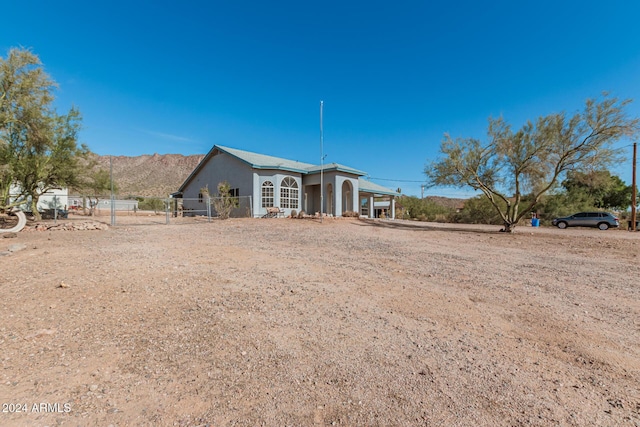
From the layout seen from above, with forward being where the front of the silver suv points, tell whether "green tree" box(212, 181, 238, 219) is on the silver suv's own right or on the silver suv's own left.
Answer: on the silver suv's own left

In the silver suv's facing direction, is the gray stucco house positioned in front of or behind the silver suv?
in front

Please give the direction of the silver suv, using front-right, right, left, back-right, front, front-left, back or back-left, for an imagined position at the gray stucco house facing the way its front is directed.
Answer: front-left

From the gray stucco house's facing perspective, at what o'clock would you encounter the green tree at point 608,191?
The green tree is roughly at 10 o'clock from the gray stucco house.

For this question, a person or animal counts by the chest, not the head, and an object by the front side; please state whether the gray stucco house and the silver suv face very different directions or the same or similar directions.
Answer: very different directions

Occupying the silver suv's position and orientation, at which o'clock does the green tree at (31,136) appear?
The green tree is roughly at 10 o'clock from the silver suv.

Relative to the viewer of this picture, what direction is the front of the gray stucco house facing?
facing the viewer and to the right of the viewer

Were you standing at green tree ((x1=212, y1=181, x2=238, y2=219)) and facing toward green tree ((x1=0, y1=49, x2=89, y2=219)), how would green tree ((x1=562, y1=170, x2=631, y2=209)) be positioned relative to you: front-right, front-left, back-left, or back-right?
back-left

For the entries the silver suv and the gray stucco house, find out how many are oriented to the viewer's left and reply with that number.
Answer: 1

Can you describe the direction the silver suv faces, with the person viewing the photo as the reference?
facing to the left of the viewer

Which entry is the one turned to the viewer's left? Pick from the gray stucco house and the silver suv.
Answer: the silver suv
